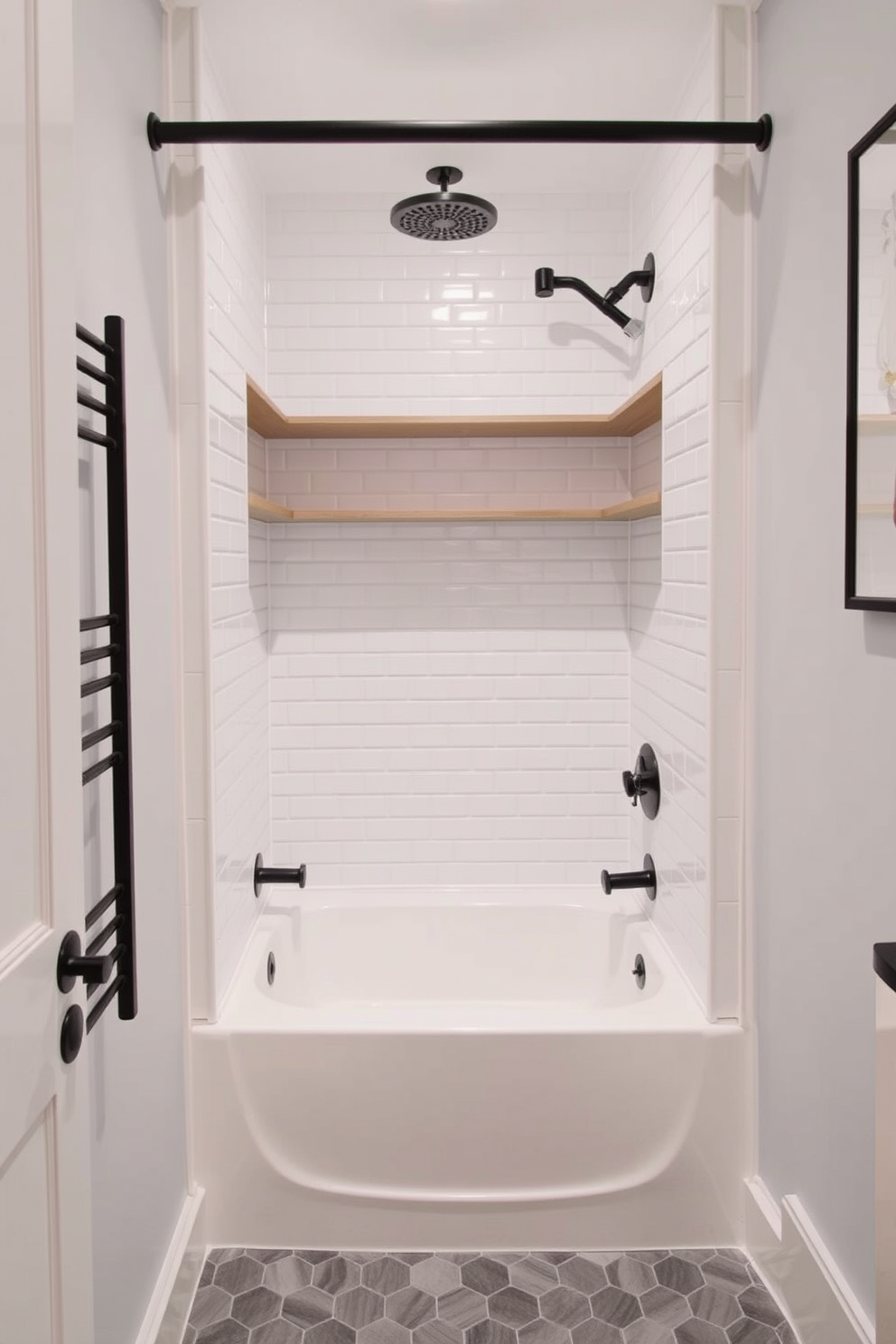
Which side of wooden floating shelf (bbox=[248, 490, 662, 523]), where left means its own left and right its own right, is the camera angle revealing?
front

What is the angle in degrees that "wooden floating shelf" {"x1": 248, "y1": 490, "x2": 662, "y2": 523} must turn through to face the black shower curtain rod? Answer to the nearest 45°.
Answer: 0° — it already faces it

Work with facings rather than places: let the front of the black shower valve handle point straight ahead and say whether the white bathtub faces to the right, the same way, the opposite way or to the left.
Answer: to the left

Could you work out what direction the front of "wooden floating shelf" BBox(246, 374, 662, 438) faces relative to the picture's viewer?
facing the viewer

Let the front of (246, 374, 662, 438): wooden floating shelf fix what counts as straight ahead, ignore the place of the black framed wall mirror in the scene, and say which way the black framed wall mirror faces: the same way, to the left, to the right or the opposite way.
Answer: to the right

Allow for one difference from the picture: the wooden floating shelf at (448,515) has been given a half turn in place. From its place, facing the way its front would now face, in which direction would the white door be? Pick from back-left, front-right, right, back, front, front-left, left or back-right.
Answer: back

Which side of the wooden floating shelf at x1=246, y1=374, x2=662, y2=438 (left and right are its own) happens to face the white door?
front

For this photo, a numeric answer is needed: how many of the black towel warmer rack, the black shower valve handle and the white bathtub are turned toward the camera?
1

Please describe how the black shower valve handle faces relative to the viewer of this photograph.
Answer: facing to the left of the viewer

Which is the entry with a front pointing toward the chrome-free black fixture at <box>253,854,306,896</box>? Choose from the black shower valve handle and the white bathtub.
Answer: the black shower valve handle

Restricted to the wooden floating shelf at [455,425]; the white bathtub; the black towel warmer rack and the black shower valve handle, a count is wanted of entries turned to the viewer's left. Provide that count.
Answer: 1

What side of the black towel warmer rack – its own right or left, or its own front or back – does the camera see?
right

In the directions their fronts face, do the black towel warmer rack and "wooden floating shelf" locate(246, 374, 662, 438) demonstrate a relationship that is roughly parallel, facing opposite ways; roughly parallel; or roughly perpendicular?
roughly perpendicular
